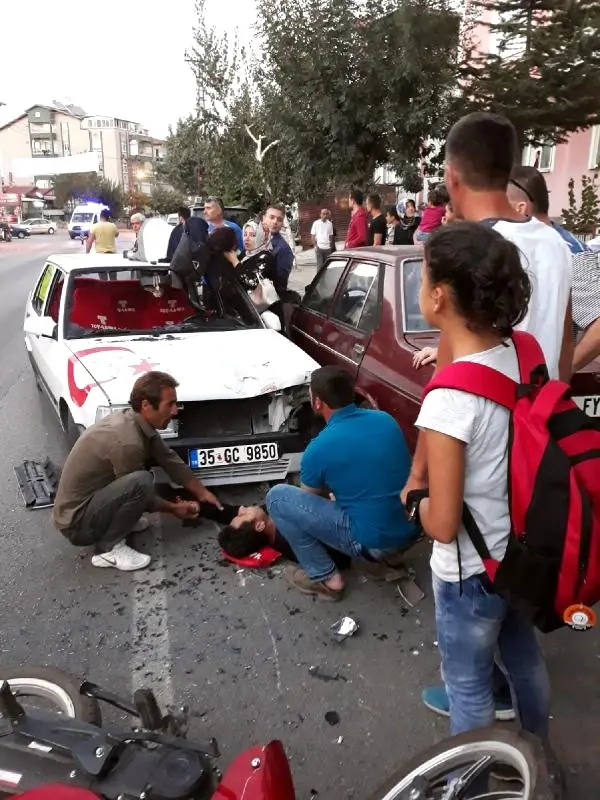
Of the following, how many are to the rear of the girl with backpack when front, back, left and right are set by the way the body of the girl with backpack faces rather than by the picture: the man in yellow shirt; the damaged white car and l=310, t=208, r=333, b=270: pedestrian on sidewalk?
0

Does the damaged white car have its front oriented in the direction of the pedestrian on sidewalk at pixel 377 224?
no

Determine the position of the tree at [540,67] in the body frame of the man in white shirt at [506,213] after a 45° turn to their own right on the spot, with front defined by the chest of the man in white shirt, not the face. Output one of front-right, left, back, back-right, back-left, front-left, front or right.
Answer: front

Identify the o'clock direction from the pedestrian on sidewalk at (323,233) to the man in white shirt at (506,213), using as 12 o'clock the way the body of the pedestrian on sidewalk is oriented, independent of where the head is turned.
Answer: The man in white shirt is roughly at 12 o'clock from the pedestrian on sidewalk.

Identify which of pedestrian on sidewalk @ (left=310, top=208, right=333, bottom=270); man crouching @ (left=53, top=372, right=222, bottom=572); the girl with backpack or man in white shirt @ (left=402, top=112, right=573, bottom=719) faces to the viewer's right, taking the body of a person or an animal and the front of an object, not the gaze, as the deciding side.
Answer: the man crouching

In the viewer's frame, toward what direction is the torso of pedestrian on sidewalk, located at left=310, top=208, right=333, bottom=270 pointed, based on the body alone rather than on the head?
toward the camera

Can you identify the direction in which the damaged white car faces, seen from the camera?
facing the viewer and to the right of the viewer

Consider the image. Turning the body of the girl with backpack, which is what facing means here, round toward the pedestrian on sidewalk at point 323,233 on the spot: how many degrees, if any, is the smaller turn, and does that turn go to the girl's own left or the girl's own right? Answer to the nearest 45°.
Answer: approximately 45° to the girl's own right

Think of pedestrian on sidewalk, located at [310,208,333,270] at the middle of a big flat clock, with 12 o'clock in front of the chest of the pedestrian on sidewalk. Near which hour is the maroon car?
The maroon car is roughly at 12 o'clock from the pedestrian on sidewalk.

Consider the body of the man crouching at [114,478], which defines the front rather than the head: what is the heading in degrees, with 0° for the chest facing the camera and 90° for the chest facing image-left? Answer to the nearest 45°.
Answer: approximately 270°

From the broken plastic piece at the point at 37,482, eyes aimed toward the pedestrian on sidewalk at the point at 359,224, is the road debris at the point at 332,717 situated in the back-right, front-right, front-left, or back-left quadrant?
back-right

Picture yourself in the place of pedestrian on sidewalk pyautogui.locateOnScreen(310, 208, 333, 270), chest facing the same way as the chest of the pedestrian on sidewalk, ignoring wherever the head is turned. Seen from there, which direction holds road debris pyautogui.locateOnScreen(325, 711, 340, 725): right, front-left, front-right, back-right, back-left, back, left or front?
front

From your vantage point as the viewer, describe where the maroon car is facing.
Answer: facing away from the viewer and to the left of the viewer

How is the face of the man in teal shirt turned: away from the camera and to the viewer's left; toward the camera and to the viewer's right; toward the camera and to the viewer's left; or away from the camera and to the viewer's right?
away from the camera and to the viewer's left

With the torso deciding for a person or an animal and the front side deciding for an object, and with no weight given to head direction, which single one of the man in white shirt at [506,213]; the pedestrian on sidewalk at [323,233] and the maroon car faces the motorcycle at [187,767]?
the pedestrian on sidewalk

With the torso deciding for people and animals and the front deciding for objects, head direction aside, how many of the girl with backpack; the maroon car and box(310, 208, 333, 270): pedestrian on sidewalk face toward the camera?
1

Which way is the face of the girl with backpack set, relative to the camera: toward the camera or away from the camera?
away from the camera

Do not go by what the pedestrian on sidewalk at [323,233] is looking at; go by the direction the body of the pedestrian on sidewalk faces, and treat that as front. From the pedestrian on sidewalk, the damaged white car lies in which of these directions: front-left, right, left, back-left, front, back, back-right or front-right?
front
